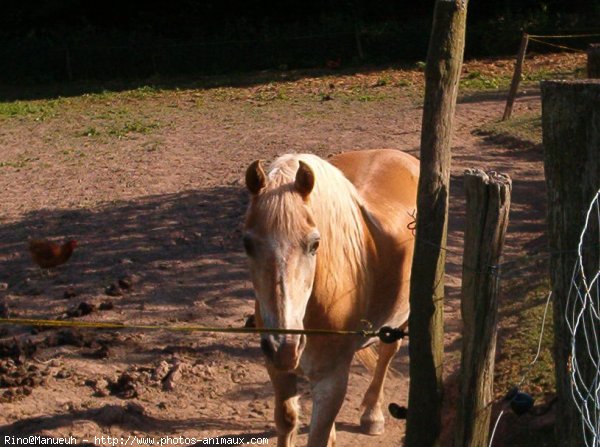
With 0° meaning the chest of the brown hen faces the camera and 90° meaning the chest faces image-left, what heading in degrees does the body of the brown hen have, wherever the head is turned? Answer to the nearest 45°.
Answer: approximately 270°

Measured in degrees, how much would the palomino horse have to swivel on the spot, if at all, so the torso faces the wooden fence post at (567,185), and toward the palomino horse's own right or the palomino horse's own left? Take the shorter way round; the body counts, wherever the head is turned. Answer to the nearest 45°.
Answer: approximately 90° to the palomino horse's own left

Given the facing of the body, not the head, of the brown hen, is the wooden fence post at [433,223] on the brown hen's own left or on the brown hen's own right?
on the brown hen's own right

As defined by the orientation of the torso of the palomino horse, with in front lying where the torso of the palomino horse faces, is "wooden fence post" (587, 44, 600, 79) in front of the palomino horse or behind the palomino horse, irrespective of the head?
behind

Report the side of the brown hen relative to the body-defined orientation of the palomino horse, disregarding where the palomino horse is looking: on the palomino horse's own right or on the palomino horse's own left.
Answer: on the palomino horse's own right

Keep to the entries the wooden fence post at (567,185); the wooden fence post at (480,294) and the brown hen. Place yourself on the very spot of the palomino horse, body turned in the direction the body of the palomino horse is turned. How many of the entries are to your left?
2

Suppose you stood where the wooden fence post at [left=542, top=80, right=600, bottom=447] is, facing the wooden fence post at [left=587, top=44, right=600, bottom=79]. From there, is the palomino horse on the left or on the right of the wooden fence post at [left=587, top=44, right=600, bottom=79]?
left

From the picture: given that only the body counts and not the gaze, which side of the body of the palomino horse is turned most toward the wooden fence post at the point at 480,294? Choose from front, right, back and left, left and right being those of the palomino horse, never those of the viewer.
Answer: left

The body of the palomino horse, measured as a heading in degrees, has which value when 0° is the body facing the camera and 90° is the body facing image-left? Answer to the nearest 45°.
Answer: approximately 45°
